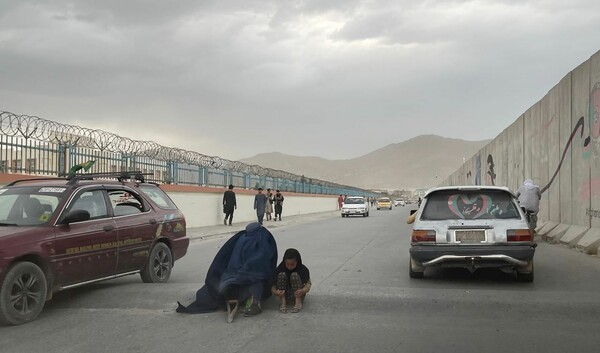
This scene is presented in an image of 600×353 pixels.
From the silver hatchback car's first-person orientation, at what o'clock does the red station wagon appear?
The red station wagon is roughly at 8 o'clock from the silver hatchback car.

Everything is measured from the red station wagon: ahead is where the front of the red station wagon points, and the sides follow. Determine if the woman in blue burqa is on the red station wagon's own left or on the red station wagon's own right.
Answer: on the red station wagon's own left

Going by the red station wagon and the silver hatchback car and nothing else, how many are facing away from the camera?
1

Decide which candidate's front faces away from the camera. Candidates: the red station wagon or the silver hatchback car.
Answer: the silver hatchback car

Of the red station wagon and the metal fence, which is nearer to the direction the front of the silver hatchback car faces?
the metal fence

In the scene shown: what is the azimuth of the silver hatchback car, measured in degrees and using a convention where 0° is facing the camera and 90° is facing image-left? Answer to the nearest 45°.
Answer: approximately 180°

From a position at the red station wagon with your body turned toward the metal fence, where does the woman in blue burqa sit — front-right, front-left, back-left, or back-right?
back-right

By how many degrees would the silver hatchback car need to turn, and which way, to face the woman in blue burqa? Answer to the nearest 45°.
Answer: approximately 135° to its left

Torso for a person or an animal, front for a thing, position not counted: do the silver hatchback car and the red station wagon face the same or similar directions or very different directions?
very different directions

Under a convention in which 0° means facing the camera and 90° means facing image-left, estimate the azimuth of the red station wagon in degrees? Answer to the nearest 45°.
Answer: approximately 45°
